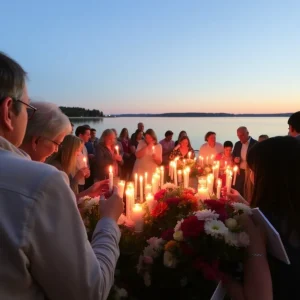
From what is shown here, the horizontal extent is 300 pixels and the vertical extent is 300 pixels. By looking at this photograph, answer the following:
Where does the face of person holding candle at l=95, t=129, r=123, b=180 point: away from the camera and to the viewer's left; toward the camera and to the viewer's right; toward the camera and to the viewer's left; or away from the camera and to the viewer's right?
toward the camera and to the viewer's right

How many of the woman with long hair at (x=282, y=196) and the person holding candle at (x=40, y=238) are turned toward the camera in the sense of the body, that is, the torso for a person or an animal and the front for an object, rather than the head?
0

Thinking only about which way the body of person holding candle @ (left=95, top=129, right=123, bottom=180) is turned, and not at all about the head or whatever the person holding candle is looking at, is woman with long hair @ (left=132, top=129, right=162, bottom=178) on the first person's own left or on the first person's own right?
on the first person's own left

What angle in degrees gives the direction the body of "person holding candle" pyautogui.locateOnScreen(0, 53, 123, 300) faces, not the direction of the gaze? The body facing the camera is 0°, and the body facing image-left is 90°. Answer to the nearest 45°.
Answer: approximately 225°

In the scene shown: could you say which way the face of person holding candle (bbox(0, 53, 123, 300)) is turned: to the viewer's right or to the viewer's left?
to the viewer's right

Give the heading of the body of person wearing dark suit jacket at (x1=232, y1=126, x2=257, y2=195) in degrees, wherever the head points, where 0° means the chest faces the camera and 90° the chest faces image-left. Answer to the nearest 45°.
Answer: approximately 45°

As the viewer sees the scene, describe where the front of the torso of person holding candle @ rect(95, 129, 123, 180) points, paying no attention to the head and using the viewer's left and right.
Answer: facing the viewer and to the right of the viewer

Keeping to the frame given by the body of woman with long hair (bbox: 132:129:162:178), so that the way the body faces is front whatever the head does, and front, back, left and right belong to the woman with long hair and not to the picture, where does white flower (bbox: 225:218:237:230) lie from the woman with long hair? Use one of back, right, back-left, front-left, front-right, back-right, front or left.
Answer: front

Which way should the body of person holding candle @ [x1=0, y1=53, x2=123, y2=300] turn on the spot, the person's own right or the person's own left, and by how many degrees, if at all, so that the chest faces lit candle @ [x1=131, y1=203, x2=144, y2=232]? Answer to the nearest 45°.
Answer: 0° — they already face it

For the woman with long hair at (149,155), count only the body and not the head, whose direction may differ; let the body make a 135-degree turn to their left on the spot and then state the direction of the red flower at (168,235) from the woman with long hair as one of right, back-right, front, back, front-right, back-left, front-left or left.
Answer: back-right

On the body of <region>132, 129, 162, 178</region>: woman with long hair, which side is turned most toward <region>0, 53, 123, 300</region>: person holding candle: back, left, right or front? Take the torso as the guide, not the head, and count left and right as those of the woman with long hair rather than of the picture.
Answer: front

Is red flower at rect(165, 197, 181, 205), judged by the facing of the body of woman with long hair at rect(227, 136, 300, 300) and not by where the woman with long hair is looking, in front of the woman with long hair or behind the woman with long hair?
in front

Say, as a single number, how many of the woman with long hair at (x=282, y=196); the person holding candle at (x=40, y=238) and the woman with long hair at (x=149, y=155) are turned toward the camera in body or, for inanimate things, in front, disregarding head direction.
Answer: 1

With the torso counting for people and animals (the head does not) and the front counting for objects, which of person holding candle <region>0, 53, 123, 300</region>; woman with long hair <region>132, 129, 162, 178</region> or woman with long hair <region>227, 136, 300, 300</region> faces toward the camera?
woman with long hair <region>132, 129, 162, 178</region>

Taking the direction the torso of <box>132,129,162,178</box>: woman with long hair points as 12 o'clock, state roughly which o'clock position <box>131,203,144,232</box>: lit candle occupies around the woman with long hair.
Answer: The lit candle is roughly at 12 o'clock from the woman with long hair.

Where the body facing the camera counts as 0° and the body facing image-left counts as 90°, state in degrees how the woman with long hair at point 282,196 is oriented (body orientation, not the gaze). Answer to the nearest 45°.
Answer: approximately 135°

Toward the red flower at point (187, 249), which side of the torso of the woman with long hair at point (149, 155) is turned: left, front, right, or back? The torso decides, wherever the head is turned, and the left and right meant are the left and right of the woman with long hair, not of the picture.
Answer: front

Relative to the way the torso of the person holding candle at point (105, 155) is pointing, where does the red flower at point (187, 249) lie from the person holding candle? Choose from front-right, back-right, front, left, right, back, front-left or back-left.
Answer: front-right
